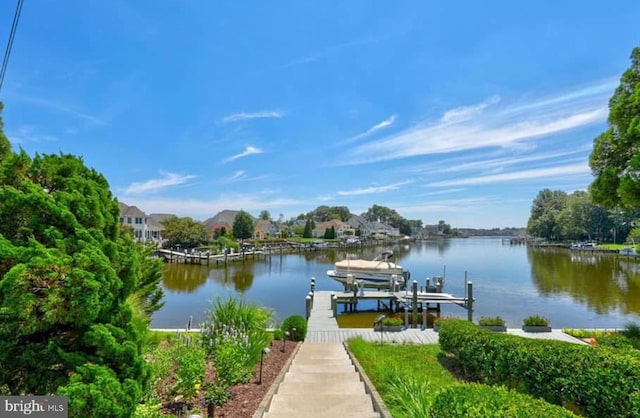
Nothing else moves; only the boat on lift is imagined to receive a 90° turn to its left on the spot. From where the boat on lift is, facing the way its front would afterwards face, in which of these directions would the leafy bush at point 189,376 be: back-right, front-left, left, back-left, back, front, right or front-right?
front

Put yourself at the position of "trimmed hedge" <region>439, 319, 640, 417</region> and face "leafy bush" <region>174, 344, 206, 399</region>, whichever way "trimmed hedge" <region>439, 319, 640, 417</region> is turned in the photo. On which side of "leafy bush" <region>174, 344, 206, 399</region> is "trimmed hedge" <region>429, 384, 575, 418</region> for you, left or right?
left

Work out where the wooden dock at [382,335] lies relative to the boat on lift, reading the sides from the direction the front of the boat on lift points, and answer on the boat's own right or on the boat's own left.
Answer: on the boat's own left

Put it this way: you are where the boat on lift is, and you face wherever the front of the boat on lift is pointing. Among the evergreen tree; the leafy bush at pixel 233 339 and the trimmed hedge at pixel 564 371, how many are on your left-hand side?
3

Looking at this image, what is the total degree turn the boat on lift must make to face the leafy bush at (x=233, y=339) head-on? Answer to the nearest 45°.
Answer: approximately 90° to its left

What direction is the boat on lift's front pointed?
to the viewer's left

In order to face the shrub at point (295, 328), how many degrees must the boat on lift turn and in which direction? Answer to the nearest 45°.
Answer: approximately 90° to its left

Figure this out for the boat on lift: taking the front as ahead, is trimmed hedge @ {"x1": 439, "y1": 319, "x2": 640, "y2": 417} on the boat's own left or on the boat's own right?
on the boat's own left

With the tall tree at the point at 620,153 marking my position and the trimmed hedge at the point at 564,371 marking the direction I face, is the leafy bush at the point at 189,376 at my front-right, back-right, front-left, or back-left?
front-right

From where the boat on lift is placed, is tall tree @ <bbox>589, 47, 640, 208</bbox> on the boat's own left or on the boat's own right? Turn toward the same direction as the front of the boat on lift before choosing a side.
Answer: on the boat's own left

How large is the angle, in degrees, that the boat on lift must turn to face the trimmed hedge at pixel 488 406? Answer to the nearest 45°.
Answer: approximately 90° to its left
